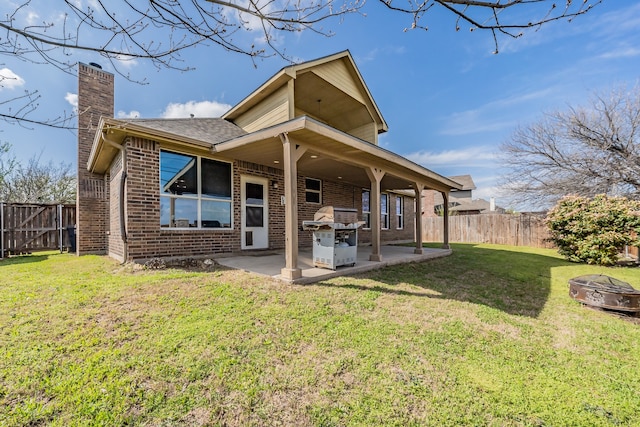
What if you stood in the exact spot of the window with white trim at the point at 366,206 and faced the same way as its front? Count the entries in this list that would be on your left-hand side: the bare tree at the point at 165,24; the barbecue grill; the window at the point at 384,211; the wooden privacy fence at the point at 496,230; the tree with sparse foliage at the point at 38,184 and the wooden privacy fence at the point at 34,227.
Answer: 2

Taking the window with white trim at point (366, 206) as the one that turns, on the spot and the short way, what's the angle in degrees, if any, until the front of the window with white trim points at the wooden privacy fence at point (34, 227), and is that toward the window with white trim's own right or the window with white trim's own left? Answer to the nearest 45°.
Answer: approximately 90° to the window with white trim's own right

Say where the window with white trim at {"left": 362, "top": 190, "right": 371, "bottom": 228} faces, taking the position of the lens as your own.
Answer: facing the viewer and to the right of the viewer

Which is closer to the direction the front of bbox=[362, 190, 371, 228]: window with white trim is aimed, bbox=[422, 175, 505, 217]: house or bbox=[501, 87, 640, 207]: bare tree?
the bare tree

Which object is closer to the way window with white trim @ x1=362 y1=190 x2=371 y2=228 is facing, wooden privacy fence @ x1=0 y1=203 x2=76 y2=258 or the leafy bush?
the leafy bush

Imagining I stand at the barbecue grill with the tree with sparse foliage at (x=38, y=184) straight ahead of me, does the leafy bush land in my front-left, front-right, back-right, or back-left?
back-right

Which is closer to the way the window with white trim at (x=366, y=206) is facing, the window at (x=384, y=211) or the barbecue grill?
the barbecue grill

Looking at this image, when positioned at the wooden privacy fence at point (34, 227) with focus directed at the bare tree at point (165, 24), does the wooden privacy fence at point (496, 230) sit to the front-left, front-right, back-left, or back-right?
front-left

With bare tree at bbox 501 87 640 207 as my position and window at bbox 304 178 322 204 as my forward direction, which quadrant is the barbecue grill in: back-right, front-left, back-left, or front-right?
front-left
